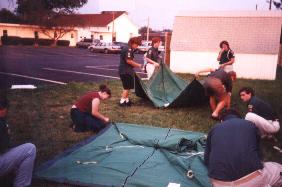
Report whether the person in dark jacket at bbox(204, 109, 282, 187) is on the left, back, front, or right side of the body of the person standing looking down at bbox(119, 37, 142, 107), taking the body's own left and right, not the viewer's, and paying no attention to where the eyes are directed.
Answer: right

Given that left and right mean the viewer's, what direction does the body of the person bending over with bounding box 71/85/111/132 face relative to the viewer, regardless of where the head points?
facing to the right of the viewer

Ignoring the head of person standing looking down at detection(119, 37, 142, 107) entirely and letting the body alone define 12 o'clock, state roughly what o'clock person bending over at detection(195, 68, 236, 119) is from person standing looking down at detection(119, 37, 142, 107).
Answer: person bending over at detection(195, 68, 236, 119) is roughly at 1 o'clock from person standing looking down at detection(119, 37, 142, 107).

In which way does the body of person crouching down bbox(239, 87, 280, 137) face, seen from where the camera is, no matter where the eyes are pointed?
to the viewer's left

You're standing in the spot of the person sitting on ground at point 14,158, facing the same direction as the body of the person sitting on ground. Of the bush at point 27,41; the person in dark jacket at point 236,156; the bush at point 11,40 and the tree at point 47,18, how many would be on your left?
3

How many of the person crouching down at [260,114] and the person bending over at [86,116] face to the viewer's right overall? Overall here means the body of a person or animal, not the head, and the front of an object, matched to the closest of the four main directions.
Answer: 1

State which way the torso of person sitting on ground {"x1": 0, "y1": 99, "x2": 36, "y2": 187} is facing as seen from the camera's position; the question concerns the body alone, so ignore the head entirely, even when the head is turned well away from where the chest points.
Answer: to the viewer's right

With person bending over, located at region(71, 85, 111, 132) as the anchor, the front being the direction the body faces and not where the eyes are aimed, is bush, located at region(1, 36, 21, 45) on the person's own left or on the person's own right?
on the person's own left

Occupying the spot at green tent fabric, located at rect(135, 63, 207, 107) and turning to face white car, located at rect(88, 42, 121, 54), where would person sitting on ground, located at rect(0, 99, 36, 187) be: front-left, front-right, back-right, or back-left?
back-left

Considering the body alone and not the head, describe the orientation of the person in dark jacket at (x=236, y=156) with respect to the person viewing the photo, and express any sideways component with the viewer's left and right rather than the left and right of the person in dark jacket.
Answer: facing away from the viewer

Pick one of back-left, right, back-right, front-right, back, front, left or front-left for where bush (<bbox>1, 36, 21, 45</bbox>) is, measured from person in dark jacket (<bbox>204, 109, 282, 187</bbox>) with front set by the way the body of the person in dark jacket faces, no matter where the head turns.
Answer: front-left

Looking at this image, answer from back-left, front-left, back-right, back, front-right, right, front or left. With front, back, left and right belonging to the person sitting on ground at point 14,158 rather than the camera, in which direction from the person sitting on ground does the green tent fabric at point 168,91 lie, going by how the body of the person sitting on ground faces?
front-left
